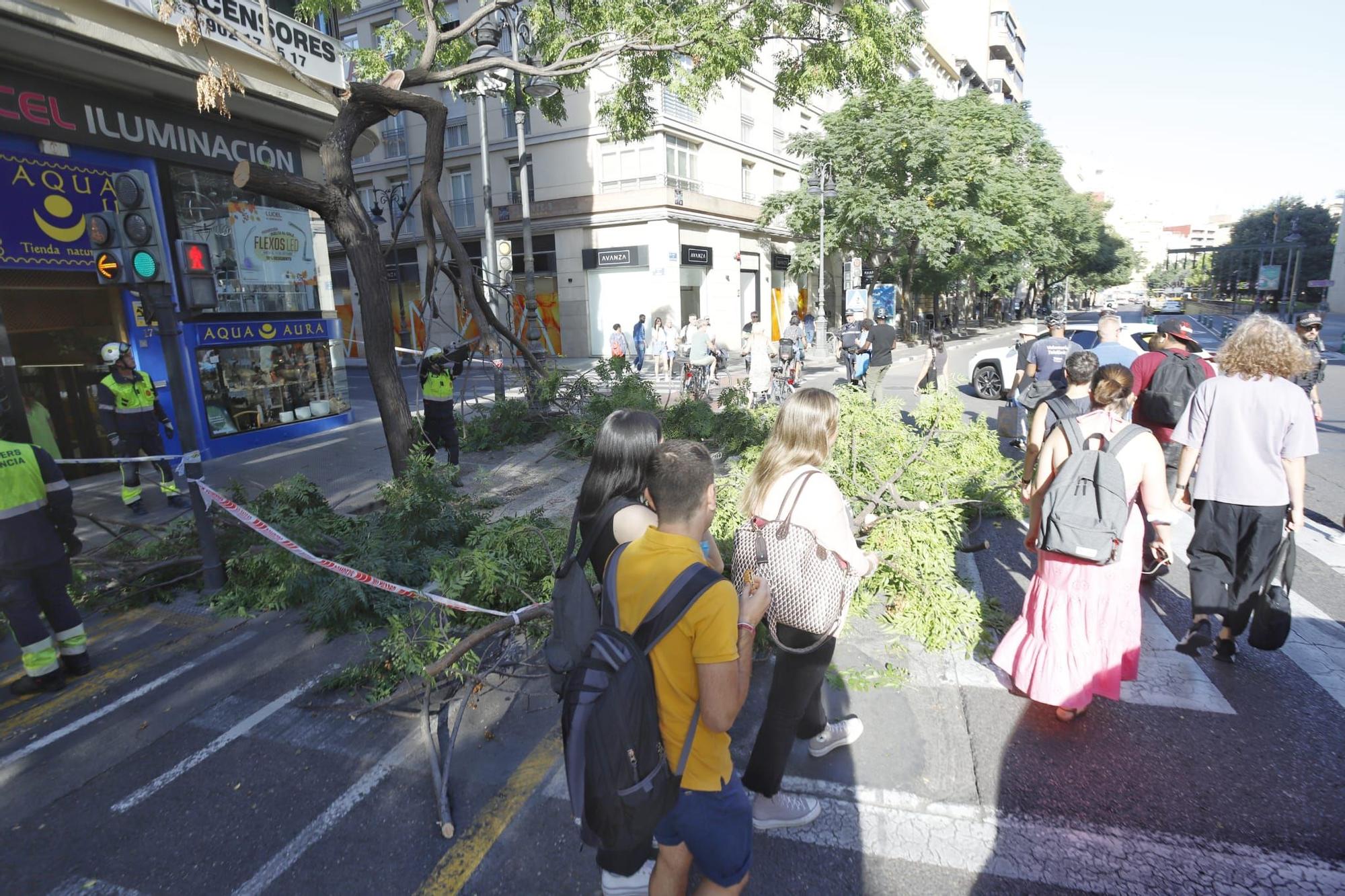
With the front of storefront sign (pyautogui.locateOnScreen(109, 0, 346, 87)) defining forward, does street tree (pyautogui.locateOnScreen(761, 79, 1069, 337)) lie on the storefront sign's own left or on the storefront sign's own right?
on the storefront sign's own left

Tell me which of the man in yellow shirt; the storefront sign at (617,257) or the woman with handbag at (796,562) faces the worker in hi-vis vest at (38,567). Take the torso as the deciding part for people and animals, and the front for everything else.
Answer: the storefront sign

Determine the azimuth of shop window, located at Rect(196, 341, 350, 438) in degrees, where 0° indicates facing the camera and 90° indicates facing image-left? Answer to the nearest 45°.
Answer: approximately 315°

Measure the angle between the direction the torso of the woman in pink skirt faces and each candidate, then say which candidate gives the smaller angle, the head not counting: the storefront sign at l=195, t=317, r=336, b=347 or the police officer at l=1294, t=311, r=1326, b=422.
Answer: the police officer

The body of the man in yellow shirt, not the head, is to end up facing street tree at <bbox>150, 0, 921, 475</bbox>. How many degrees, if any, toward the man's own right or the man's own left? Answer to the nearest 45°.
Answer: approximately 45° to the man's own left

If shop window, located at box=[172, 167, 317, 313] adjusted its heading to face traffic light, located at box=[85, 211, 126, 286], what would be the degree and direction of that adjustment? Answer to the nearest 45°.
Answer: approximately 45° to its right

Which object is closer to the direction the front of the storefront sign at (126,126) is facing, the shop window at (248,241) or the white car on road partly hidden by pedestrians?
the white car on road partly hidden by pedestrians

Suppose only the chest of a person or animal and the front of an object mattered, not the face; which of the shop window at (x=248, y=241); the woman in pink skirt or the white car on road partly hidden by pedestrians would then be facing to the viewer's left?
the white car on road partly hidden by pedestrians
